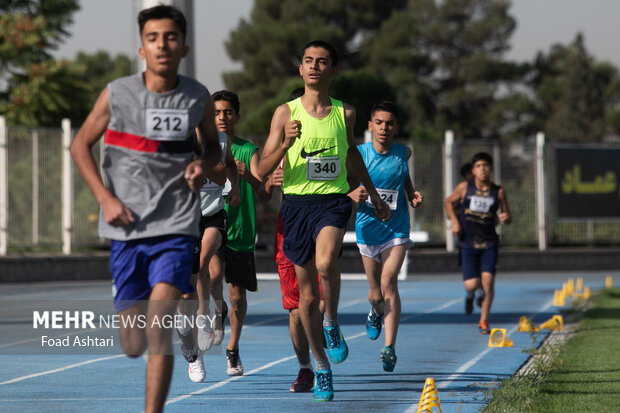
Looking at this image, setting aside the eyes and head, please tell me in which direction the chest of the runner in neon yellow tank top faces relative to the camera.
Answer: toward the camera

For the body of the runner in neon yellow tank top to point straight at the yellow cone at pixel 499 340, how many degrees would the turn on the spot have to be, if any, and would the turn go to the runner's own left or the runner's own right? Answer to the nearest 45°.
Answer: approximately 135° to the runner's own left

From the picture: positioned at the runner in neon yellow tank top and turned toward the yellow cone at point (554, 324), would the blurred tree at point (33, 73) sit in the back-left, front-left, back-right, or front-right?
front-left

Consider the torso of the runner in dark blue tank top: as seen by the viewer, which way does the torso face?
toward the camera

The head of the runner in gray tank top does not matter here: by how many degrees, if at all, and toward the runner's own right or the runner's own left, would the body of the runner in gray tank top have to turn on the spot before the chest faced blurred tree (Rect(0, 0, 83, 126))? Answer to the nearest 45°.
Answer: approximately 180°

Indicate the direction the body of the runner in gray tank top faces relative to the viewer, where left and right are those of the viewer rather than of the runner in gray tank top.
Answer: facing the viewer

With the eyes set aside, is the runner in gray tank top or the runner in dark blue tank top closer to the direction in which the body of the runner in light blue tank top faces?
the runner in gray tank top

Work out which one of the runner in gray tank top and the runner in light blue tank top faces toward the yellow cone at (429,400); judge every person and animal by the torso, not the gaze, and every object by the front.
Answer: the runner in light blue tank top

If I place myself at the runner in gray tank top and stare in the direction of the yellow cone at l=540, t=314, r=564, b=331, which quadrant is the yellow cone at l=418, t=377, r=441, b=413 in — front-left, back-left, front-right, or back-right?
front-right

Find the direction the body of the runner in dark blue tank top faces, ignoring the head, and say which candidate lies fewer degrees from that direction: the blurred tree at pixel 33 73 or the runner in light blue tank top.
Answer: the runner in light blue tank top

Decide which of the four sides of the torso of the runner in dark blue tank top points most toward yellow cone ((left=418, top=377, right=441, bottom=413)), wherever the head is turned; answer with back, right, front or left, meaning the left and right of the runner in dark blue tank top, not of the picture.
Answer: front

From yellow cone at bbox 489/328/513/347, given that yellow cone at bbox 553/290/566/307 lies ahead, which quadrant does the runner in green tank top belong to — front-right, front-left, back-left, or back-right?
back-left

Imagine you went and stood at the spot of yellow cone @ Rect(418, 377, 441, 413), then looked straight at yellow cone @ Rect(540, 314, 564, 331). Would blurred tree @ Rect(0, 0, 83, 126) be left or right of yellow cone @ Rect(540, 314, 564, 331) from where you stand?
left
